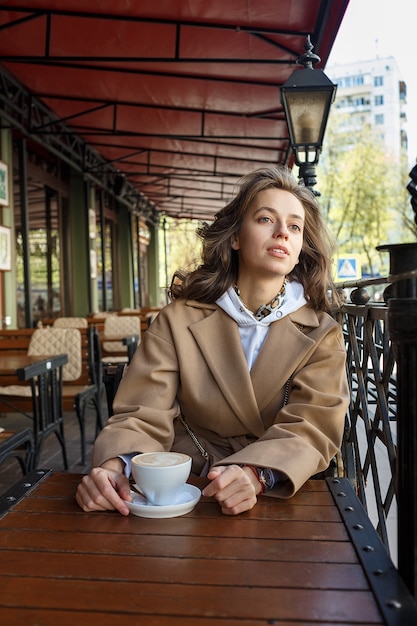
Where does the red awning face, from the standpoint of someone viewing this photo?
facing to the right of the viewer

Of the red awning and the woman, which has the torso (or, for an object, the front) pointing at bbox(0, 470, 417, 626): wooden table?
the woman

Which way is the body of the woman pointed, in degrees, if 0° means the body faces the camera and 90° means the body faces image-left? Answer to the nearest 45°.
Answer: approximately 0°

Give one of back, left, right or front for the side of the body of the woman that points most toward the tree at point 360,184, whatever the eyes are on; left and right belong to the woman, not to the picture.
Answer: back

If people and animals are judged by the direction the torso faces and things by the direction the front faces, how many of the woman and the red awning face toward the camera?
1

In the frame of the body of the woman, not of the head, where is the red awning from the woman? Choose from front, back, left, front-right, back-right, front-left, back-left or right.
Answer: back
